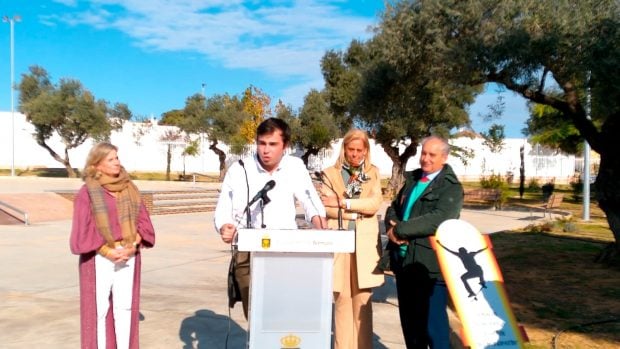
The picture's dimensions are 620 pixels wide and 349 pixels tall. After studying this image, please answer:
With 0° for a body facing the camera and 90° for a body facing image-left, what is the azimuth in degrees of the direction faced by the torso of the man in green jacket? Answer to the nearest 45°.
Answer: approximately 45°

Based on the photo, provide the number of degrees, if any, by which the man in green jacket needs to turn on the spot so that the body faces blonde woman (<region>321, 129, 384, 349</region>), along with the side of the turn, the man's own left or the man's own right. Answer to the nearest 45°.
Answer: approximately 45° to the man's own right

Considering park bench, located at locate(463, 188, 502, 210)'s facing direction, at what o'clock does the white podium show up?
The white podium is roughly at 12 o'clock from the park bench.

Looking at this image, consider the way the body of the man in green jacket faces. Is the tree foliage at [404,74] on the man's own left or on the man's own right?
on the man's own right

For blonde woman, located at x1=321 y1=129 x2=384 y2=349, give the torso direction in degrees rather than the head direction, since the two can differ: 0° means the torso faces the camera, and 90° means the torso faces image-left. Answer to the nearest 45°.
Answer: approximately 0°

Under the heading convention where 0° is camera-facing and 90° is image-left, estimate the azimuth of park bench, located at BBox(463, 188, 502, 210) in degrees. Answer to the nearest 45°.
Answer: approximately 0°
